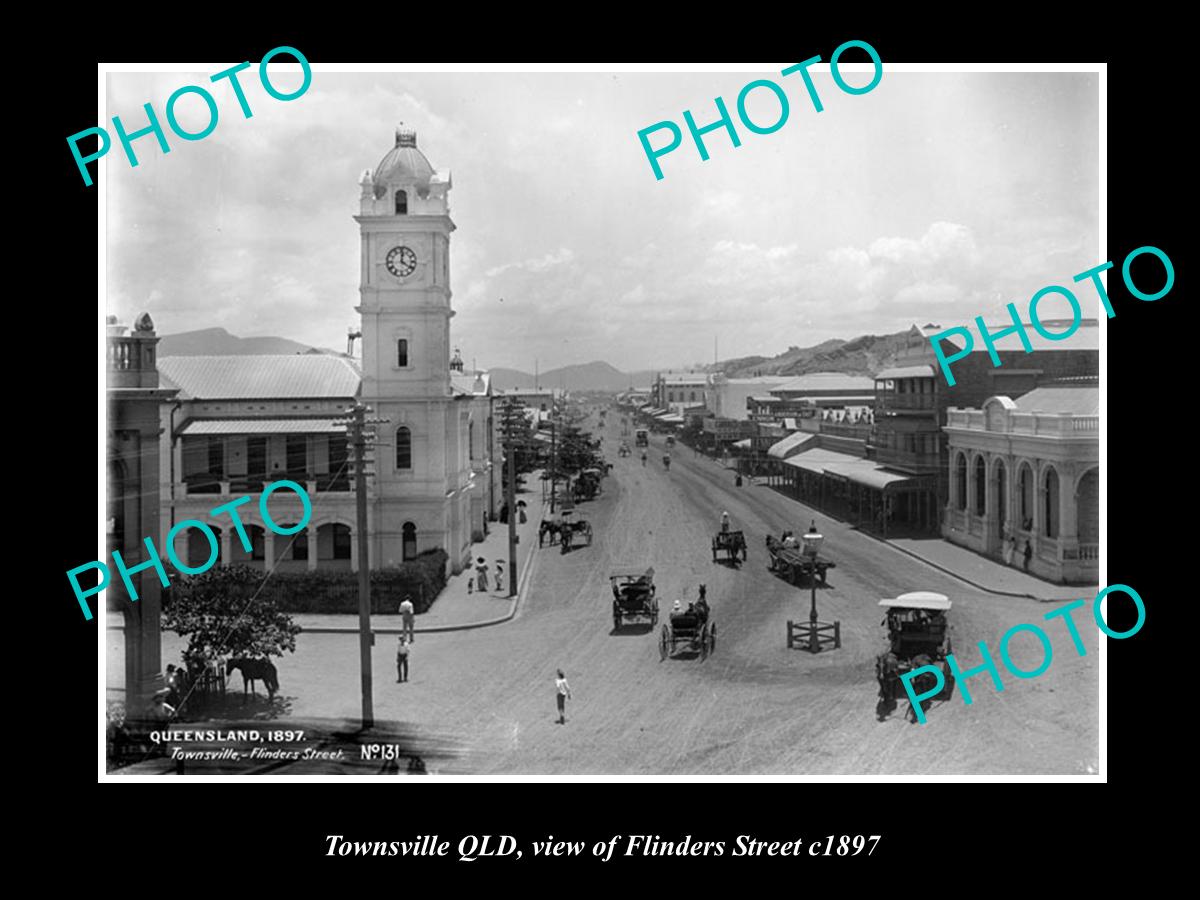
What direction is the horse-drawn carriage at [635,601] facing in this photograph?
away from the camera

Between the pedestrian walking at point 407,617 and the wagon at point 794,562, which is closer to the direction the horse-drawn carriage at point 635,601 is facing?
the wagon

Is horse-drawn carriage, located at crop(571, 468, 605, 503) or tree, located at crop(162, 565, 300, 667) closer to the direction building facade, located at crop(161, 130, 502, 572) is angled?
the tree

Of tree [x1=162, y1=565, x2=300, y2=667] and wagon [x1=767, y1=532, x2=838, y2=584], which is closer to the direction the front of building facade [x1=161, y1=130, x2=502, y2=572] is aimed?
the tree
